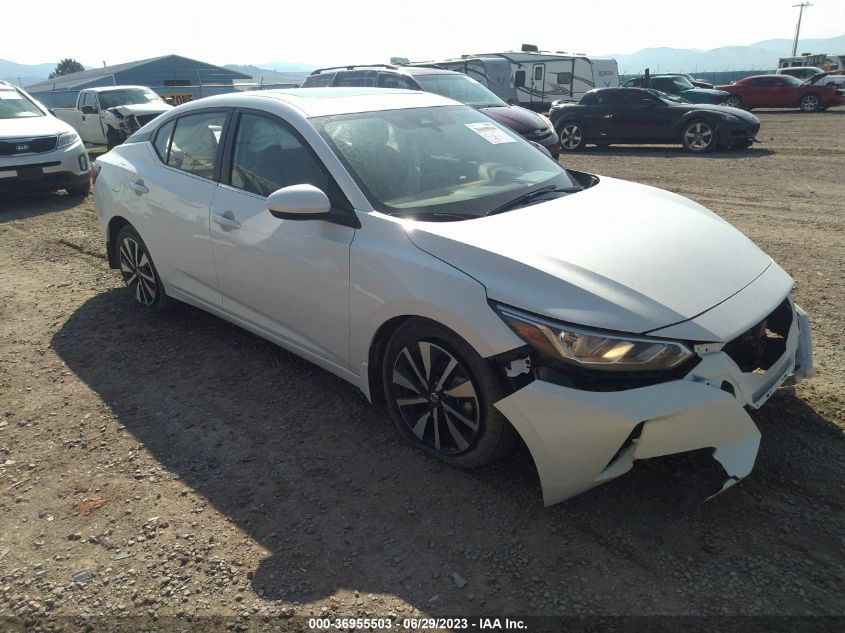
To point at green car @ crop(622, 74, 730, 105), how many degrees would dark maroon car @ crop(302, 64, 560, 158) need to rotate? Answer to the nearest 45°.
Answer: approximately 90° to its left

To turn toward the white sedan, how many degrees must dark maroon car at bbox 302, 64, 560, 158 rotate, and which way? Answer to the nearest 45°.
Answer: approximately 45° to its right

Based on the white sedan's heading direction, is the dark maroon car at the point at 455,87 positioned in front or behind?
behind

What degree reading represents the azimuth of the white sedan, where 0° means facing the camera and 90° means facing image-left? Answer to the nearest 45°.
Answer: approximately 315°

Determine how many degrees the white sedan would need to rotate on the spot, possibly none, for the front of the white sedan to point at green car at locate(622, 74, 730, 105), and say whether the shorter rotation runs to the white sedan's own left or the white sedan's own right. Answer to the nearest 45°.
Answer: approximately 135° to the white sedan's own left

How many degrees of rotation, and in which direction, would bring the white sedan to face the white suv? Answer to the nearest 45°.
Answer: approximately 180°

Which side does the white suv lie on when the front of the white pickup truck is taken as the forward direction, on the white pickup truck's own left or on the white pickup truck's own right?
on the white pickup truck's own right

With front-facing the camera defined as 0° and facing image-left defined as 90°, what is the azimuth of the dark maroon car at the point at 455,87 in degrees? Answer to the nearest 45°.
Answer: approximately 315°

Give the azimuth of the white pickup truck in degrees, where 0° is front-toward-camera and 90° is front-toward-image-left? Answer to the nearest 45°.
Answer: approximately 315°

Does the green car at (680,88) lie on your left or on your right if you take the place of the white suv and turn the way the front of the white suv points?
on your left
